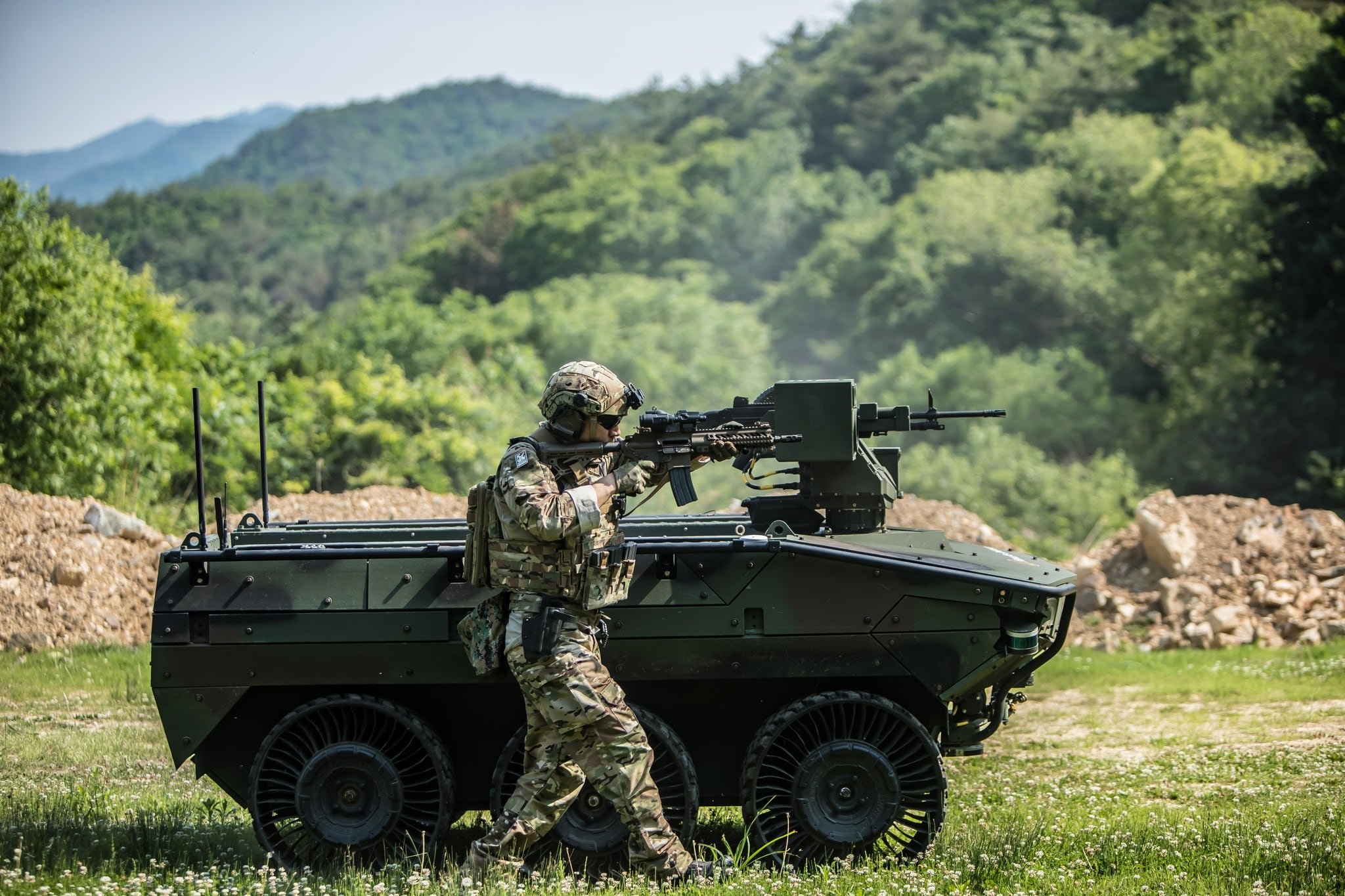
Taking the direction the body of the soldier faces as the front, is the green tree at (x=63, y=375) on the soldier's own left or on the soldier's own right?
on the soldier's own left

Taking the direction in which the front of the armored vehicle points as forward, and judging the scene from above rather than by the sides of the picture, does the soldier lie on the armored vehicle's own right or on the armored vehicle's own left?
on the armored vehicle's own right

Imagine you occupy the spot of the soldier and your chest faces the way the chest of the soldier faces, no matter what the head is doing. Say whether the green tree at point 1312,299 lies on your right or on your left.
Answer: on your left

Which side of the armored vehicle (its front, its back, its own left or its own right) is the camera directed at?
right

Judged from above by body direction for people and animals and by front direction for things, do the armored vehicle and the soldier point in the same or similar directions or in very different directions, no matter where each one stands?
same or similar directions

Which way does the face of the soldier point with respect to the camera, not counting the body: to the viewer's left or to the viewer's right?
to the viewer's right

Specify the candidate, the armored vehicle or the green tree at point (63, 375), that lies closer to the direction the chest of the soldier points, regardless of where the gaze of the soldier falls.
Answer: the armored vehicle

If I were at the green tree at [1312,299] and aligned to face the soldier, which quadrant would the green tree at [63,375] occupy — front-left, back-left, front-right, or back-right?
front-right

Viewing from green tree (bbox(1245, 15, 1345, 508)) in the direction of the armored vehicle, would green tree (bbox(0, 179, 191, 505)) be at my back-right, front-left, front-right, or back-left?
front-right

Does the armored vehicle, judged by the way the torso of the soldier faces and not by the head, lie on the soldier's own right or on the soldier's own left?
on the soldier's own left

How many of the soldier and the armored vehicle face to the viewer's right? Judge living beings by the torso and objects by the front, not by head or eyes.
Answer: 2

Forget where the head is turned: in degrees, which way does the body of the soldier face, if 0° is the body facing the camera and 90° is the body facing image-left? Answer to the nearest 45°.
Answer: approximately 270°

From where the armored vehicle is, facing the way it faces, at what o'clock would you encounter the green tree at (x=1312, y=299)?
The green tree is roughly at 10 o'clock from the armored vehicle.
